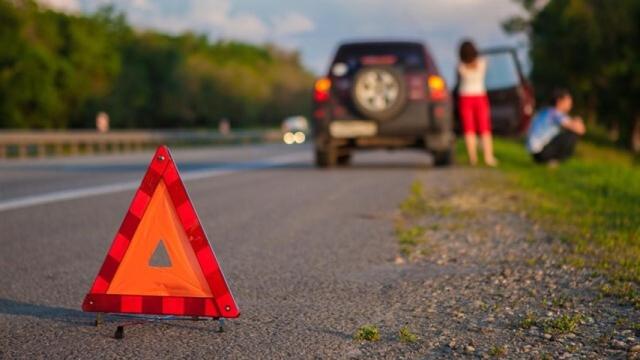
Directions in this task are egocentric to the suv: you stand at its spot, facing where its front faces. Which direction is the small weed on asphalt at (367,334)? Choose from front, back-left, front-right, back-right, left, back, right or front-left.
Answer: back

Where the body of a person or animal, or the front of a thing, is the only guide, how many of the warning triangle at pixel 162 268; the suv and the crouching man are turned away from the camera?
1

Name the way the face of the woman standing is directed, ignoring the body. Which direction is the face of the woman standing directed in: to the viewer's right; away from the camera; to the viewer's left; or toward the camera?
away from the camera

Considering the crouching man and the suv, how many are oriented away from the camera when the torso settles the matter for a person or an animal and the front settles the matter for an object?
1

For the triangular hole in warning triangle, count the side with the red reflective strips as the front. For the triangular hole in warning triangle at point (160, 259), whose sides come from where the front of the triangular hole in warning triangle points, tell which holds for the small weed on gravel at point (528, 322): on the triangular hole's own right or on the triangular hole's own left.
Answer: on the triangular hole's own left

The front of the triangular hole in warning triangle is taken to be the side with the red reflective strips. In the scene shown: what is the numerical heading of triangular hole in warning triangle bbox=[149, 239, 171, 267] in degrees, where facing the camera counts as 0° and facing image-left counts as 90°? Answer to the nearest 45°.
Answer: approximately 0°

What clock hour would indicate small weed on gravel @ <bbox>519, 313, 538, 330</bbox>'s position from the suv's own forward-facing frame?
The small weed on gravel is roughly at 6 o'clock from the suv.

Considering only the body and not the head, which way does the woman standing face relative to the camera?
away from the camera

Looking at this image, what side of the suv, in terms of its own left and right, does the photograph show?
back

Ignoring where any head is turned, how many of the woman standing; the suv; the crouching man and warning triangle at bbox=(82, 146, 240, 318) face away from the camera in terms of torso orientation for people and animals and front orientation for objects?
2
